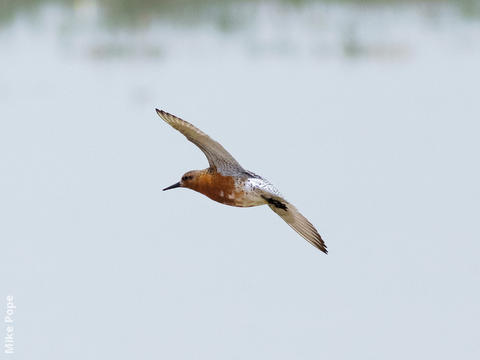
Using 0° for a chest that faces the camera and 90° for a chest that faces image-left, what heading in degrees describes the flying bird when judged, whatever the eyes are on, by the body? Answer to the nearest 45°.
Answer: approximately 90°
